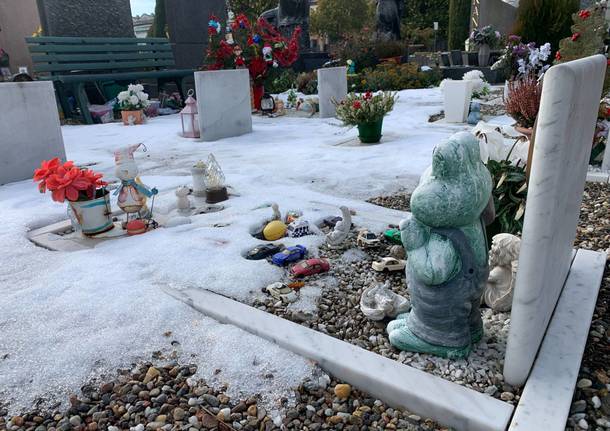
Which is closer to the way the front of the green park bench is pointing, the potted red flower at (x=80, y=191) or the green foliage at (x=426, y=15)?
the potted red flower

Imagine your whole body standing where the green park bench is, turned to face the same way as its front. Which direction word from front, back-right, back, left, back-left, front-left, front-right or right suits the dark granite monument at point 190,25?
left

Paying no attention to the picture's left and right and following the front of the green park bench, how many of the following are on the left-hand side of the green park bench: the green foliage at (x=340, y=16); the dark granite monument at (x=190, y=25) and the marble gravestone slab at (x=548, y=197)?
2

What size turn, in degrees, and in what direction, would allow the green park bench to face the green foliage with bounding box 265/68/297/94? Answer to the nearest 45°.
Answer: approximately 45° to its left

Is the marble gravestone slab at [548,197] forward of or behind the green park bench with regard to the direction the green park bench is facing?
forward

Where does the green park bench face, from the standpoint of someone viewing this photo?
facing the viewer and to the right of the viewer

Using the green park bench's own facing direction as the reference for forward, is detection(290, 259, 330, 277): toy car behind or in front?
in front

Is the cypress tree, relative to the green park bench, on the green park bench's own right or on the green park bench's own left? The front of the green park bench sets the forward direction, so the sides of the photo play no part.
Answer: on the green park bench's own left

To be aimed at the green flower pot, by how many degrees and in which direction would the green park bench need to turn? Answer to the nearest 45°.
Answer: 0° — it already faces it

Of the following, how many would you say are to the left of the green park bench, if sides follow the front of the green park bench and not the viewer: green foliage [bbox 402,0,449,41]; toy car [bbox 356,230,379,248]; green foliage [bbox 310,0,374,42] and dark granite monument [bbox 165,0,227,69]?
3

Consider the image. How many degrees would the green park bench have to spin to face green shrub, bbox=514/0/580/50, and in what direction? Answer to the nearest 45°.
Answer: approximately 45° to its left

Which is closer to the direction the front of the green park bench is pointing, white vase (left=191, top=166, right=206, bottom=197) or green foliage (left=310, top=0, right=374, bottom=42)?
the white vase

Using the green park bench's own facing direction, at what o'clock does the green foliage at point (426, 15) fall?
The green foliage is roughly at 9 o'clock from the green park bench.
